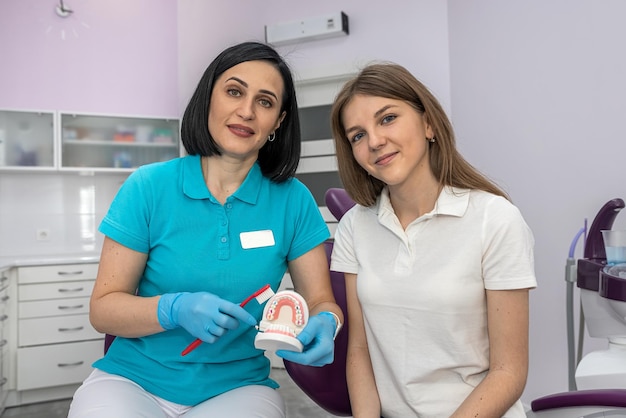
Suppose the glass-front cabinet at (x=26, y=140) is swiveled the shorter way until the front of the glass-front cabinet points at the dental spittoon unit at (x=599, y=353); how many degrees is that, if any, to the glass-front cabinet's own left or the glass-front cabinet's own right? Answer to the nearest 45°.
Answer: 0° — it already faces it

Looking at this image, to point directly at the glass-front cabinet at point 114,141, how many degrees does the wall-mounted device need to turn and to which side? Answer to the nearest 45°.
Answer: approximately 45° to its right

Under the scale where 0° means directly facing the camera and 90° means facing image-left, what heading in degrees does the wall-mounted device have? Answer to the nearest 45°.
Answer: approximately 45°

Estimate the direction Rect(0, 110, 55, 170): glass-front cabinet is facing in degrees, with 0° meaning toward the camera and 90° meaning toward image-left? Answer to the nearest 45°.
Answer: approximately 0°

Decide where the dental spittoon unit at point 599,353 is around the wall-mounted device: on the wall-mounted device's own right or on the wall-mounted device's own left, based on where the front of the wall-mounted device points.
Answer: on the wall-mounted device's own left

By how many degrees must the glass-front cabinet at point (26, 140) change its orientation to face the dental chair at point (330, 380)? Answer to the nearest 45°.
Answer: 0° — it already faces it

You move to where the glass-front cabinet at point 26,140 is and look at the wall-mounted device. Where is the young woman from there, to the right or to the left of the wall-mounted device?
right

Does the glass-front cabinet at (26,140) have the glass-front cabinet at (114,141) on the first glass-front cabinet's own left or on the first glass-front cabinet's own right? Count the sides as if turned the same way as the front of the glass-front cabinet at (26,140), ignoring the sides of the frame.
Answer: on the first glass-front cabinet's own left
